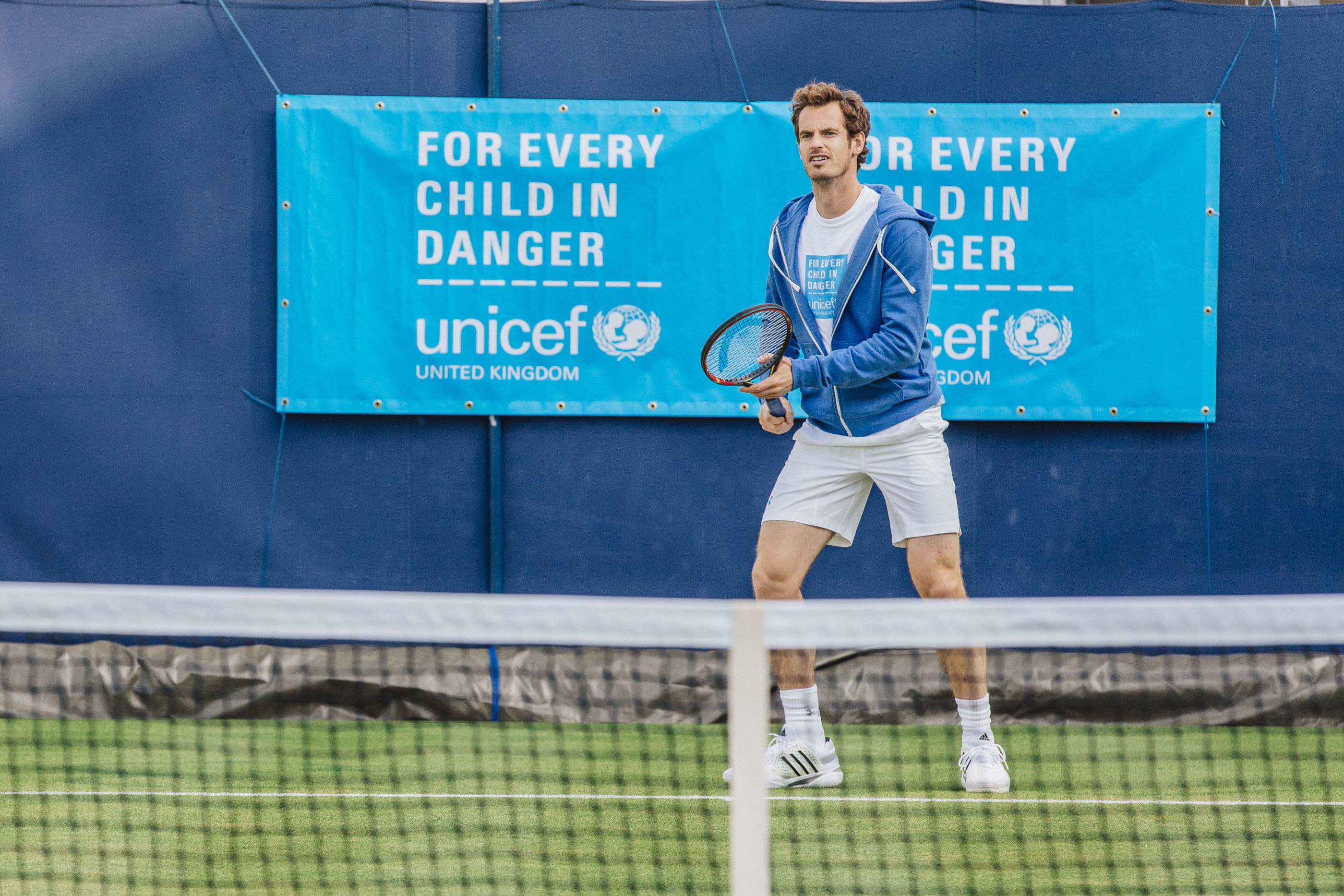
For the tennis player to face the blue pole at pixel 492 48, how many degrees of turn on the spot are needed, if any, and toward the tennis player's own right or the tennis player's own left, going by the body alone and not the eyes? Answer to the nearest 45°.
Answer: approximately 90° to the tennis player's own right

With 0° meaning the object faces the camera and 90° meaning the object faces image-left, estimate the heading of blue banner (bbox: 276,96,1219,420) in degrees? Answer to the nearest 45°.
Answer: approximately 0°
